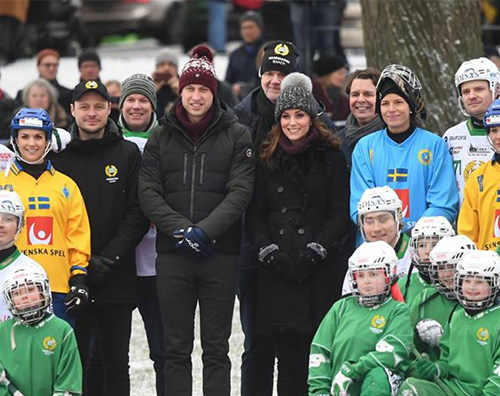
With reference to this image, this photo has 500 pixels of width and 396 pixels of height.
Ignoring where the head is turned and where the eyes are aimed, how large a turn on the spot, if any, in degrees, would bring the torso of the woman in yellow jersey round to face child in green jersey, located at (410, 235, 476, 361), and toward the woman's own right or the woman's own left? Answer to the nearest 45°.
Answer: approximately 45° to the woman's own left

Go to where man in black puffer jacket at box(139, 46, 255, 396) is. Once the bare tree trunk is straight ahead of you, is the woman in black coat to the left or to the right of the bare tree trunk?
right

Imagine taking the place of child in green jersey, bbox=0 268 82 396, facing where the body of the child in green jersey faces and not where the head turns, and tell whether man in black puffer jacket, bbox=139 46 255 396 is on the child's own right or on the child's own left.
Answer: on the child's own left

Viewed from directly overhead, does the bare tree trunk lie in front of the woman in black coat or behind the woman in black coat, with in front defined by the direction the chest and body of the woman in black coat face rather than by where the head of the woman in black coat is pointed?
behind

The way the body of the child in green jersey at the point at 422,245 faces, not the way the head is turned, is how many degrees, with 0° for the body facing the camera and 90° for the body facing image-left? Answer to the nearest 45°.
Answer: approximately 0°

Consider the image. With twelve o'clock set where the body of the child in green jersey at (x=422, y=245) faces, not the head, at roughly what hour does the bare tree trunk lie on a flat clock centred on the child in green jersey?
The bare tree trunk is roughly at 6 o'clock from the child in green jersey.

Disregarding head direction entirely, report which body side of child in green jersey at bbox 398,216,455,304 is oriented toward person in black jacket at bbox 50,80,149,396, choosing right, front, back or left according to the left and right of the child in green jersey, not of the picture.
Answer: right

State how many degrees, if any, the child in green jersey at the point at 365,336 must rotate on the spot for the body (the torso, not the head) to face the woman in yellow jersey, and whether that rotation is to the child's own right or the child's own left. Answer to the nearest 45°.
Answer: approximately 90° to the child's own right

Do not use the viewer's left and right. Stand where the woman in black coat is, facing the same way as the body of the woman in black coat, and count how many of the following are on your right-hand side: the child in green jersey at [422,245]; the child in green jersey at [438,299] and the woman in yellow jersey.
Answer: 1
